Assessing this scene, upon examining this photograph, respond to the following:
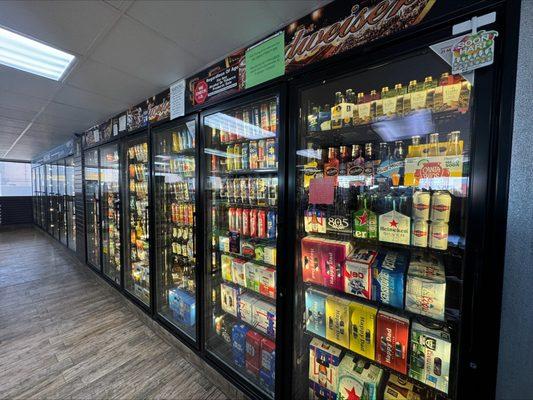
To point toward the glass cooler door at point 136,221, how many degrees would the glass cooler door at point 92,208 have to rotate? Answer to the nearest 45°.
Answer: approximately 90° to its left

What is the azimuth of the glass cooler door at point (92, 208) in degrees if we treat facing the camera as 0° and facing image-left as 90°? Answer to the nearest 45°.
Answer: approximately 90°

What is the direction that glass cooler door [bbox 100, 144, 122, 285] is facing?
to the viewer's left

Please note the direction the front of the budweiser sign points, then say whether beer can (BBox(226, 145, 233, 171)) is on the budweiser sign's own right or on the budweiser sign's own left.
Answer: on the budweiser sign's own right

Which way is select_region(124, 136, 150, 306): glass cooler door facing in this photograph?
to the viewer's left

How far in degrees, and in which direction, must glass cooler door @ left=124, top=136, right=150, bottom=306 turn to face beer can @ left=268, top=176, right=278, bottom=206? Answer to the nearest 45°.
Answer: approximately 135° to its left

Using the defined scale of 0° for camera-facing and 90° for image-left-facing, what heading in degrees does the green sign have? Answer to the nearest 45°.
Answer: approximately 45°

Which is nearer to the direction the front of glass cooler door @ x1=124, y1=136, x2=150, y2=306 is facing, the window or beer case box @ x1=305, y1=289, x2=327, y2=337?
the window

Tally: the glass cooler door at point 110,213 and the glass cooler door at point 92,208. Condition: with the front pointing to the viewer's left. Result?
2

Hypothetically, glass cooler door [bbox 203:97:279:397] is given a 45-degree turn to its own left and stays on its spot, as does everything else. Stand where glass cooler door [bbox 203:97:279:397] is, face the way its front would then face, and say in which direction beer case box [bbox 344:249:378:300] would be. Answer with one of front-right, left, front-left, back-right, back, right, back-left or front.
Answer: front-left
